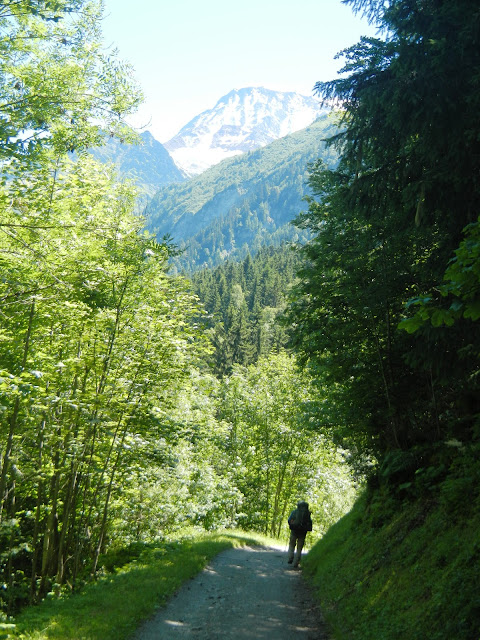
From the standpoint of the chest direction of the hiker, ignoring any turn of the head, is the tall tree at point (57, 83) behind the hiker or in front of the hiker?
behind

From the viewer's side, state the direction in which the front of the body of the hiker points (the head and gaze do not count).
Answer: away from the camera

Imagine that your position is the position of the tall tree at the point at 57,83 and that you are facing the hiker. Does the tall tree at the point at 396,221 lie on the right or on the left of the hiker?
right
